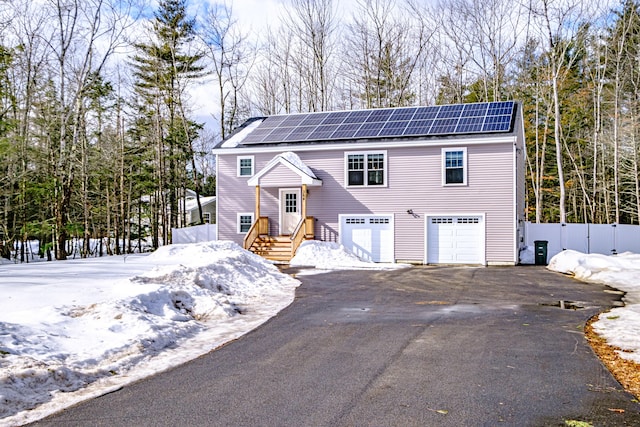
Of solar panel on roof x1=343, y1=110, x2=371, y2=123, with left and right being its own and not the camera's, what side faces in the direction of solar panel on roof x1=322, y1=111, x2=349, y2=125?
right

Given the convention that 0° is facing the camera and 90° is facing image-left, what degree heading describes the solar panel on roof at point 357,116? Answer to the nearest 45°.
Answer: approximately 0°

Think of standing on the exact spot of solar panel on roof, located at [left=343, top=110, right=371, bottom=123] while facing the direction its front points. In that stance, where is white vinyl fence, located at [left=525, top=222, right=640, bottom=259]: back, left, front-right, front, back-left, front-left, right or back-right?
left

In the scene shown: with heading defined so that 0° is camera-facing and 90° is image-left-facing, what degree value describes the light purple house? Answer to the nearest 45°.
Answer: approximately 0°

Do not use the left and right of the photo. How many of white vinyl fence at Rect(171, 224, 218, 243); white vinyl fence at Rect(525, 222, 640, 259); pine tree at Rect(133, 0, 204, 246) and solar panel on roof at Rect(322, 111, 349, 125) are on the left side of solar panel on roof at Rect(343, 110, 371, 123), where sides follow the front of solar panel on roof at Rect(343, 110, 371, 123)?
1

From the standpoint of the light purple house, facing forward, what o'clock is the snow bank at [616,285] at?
The snow bank is roughly at 11 o'clock from the light purple house.

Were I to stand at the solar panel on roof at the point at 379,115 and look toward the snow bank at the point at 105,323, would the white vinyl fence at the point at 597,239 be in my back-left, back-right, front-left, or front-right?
back-left

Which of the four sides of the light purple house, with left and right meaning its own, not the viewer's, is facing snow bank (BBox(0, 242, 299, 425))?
front

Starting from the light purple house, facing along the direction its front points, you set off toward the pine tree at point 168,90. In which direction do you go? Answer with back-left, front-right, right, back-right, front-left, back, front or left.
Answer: back-right

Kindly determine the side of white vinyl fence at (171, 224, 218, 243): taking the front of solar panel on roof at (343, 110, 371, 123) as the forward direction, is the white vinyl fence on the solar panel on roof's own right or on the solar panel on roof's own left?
on the solar panel on roof's own right

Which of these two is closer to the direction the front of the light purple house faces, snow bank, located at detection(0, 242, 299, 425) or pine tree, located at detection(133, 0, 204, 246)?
the snow bank
